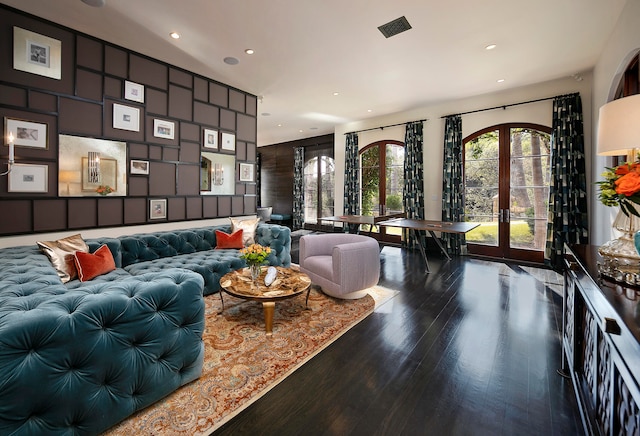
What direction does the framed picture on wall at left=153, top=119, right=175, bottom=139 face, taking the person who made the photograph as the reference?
facing the viewer and to the right of the viewer

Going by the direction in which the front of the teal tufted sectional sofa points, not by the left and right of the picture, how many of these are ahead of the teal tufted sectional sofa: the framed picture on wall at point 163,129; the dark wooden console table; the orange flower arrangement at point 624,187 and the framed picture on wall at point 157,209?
2

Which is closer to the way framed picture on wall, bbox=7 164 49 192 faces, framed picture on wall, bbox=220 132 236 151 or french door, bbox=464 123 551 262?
the french door

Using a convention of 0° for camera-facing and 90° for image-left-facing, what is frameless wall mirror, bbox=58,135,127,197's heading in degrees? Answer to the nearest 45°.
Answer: approximately 315°

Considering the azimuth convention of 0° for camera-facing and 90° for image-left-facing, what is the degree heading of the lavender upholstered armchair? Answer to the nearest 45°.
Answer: approximately 45°

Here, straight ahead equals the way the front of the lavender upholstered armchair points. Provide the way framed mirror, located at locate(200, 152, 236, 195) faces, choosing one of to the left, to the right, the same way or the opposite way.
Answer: to the left

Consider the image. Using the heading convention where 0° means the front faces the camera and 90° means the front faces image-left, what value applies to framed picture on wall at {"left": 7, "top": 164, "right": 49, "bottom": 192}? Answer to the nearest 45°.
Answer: approximately 0°
